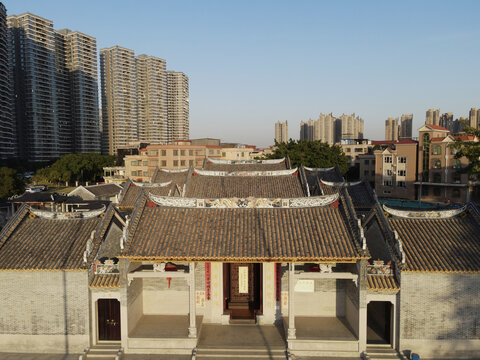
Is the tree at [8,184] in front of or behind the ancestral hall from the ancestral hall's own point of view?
behind

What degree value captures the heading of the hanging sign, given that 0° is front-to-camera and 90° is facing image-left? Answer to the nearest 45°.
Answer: approximately 0°

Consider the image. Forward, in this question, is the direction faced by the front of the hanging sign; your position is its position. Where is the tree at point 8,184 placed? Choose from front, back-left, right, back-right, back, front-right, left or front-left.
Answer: back-right

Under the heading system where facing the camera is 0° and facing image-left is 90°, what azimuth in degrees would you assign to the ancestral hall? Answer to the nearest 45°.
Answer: approximately 0°
